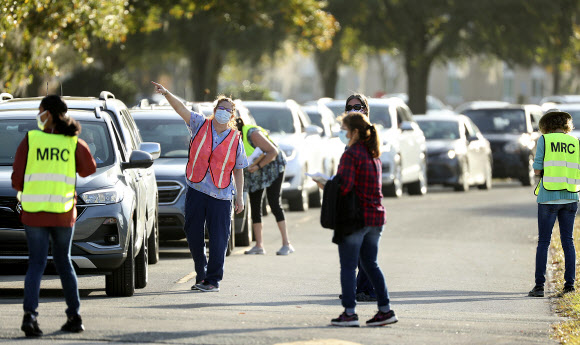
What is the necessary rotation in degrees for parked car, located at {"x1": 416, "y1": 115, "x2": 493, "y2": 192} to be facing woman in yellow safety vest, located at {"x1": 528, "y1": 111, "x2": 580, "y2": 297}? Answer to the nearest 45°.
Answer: approximately 45° to its left

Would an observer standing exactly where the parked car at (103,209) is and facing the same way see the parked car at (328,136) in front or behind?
behind
